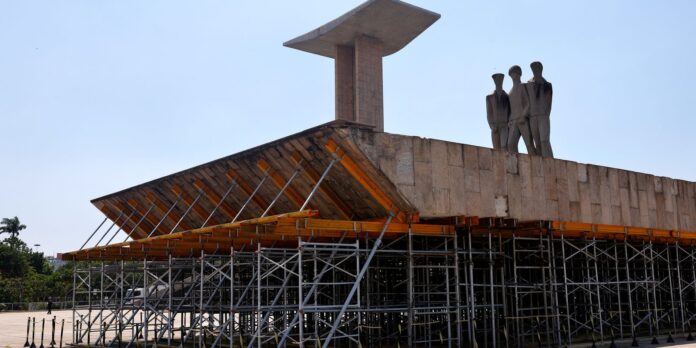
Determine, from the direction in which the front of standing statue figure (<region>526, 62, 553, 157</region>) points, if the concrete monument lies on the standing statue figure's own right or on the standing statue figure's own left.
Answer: on the standing statue figure's own right

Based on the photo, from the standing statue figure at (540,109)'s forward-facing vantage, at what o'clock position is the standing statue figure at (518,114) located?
the standing statue figure at (518,114) is roughly at 4 o'clock from the standing statue figure at (540,109).

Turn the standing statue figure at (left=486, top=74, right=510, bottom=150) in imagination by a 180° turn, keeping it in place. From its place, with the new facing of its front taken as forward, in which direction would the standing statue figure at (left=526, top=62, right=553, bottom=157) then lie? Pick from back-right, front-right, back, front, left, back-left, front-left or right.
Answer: back-right

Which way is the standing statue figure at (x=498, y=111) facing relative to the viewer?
toward the camera

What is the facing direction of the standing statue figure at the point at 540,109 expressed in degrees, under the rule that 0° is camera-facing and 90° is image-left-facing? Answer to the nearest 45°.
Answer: approximately 0°
